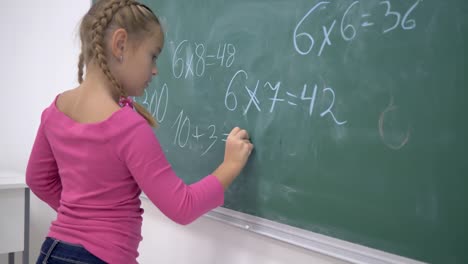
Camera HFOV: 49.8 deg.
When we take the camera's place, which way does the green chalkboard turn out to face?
facing the viewer and to the left of the viewer

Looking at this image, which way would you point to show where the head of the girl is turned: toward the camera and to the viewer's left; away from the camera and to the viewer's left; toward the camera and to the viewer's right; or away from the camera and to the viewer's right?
away from the camera and to the viewer's right
